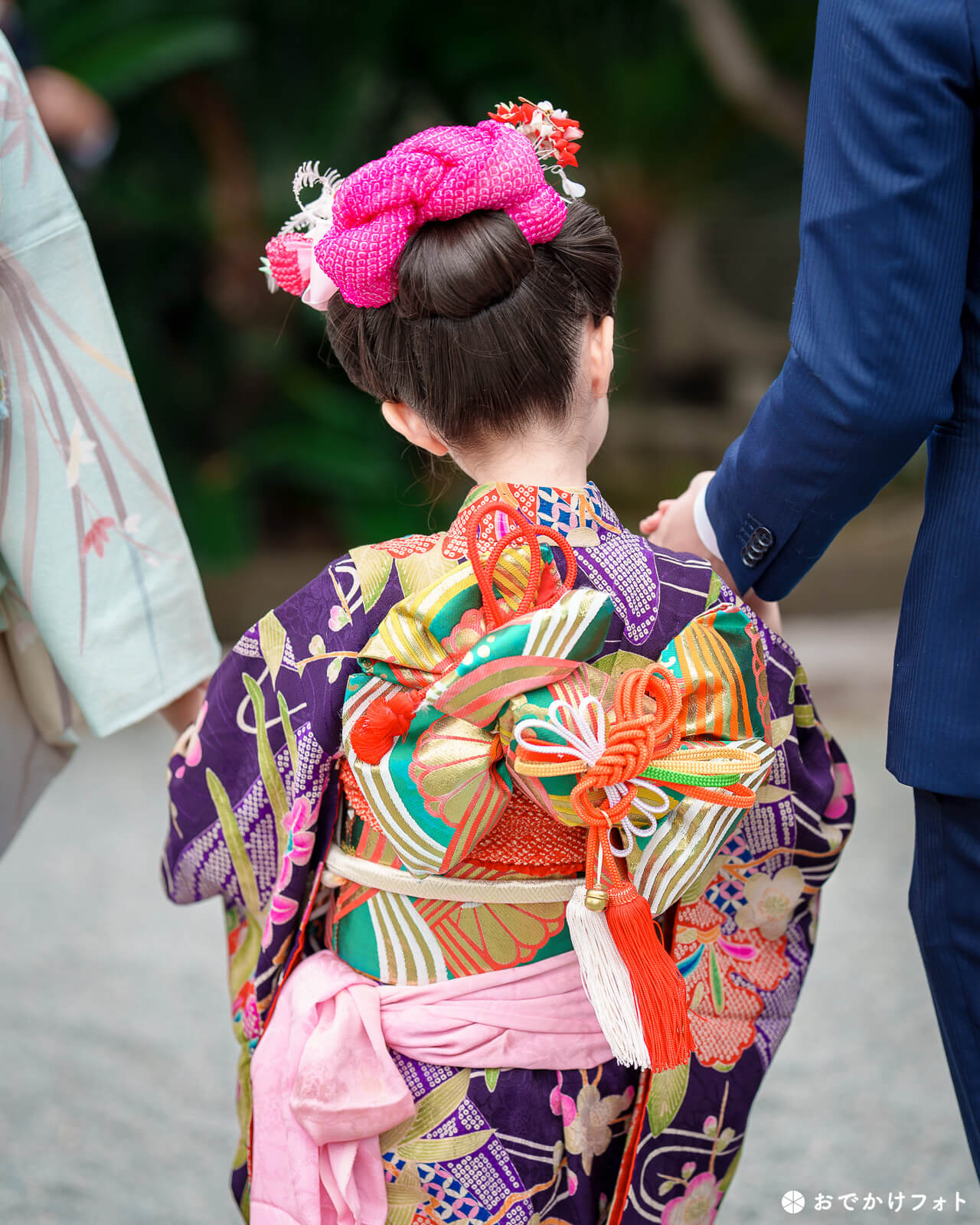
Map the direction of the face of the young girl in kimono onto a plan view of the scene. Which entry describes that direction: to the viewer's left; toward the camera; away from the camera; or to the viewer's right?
away from the camera

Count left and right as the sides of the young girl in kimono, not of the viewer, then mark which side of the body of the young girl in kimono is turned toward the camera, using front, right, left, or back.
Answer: back

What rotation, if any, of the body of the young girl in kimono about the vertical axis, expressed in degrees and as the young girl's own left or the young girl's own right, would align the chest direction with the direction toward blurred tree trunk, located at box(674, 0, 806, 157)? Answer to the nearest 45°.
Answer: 0° — they already face it

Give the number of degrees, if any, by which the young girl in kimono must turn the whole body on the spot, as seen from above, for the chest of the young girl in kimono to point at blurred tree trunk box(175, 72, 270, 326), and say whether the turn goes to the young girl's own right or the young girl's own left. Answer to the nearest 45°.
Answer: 0° — they already face it

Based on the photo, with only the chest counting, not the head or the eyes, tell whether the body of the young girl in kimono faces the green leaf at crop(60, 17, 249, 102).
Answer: yes
